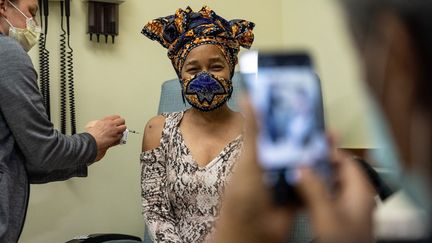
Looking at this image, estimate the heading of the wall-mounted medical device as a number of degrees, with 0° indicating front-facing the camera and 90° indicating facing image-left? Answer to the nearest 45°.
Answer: approximately 0°

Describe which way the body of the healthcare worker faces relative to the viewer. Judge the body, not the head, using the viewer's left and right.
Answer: facing to the right of the viewer

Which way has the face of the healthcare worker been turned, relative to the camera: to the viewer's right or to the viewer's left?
to the viewer's right

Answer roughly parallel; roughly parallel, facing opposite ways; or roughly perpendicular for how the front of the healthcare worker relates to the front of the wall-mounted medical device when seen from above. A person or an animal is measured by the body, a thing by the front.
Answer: roughly perpendicular
